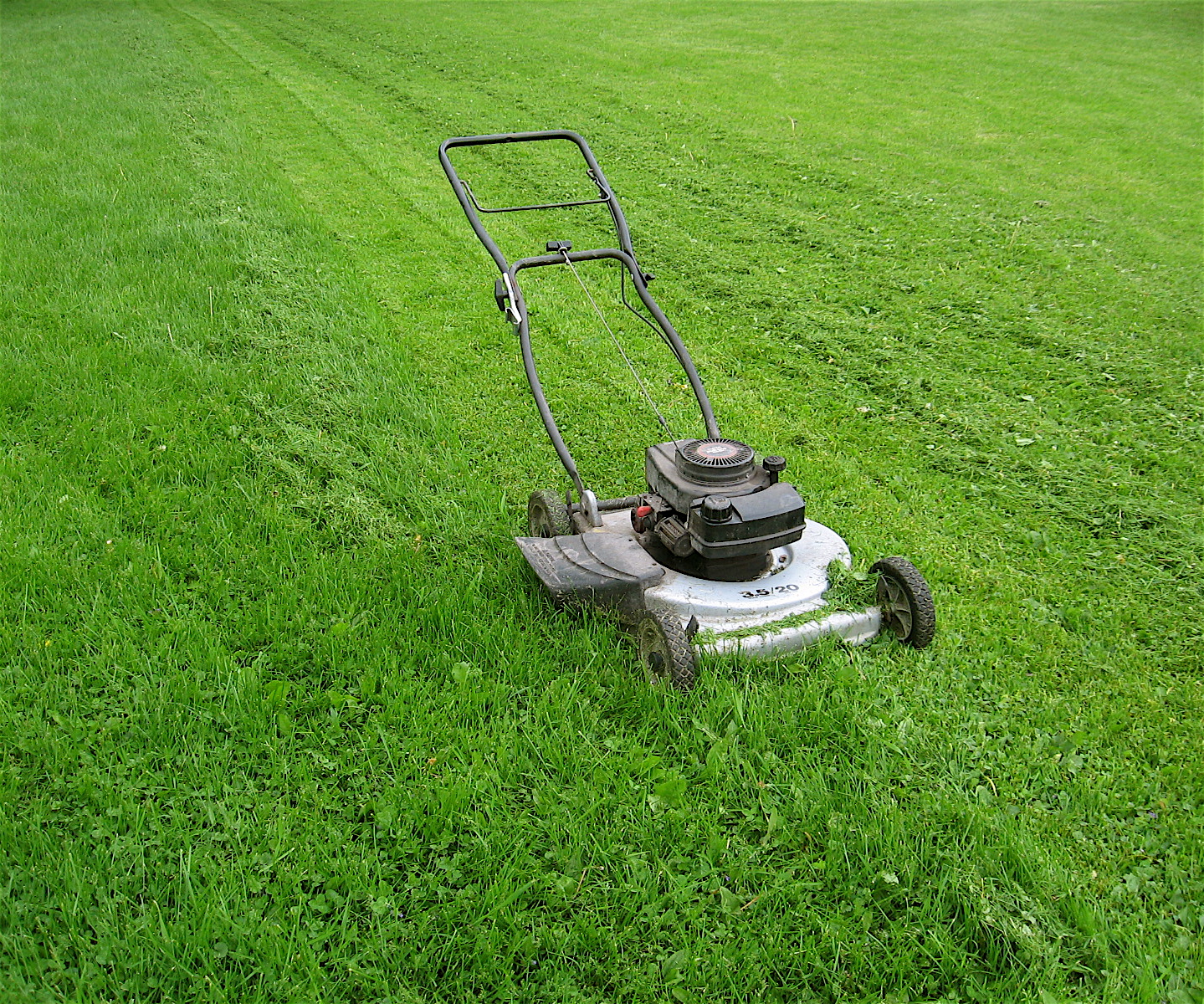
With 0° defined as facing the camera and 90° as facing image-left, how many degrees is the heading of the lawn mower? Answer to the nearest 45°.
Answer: approximately 315°
